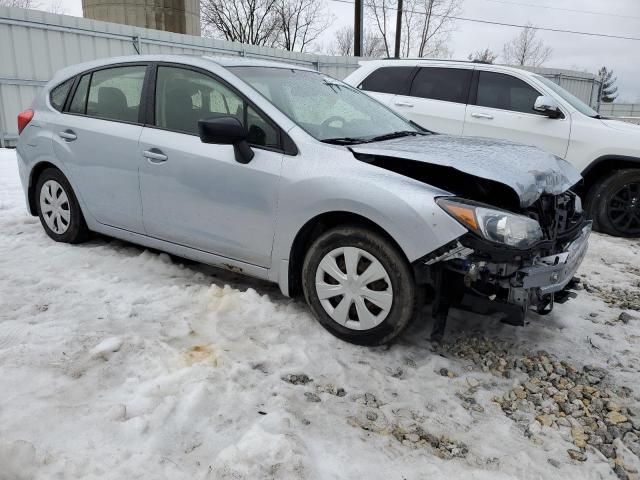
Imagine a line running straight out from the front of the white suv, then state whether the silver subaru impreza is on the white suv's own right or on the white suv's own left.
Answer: on the white suv's own right

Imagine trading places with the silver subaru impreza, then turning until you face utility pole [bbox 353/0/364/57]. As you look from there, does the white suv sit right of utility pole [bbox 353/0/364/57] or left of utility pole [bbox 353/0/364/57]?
right

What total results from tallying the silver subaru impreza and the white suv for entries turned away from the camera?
0

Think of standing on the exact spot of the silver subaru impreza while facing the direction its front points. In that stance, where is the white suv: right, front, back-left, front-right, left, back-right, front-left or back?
left

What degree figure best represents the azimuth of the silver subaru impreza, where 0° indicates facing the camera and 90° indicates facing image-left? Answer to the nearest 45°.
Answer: approximately 315°

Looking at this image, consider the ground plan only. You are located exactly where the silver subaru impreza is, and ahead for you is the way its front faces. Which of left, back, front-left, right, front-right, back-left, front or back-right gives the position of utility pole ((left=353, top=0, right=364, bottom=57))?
back-left

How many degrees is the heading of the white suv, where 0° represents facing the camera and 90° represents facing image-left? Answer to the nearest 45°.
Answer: approximately 315°
